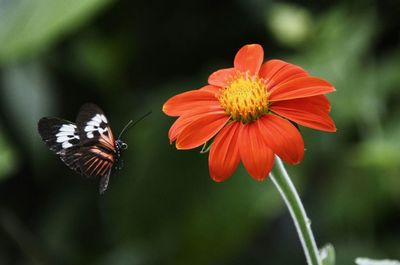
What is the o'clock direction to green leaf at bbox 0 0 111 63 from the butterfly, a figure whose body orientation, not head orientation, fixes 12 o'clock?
The green leaf is roughly at 9 o'clock from the butterfly.

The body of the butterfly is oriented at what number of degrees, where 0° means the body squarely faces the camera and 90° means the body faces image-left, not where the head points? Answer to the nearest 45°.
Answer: approximately 270°
